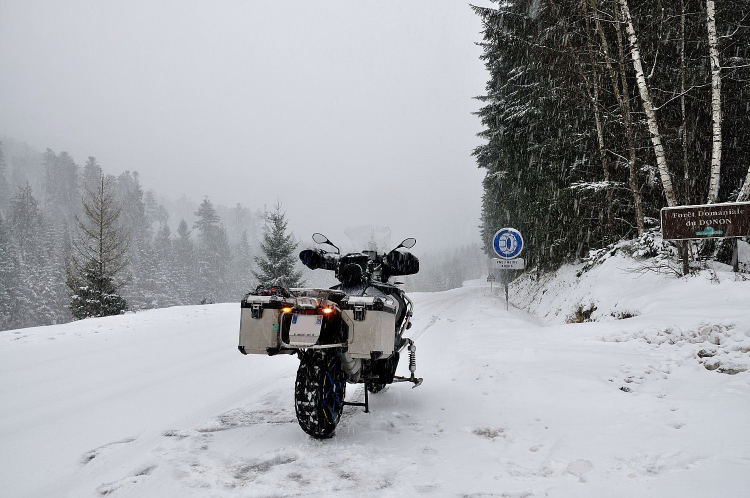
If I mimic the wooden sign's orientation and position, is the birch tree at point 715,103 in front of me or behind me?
behind

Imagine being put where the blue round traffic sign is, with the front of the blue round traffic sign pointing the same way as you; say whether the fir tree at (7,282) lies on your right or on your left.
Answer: on your right

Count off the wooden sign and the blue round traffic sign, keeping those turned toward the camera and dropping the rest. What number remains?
2

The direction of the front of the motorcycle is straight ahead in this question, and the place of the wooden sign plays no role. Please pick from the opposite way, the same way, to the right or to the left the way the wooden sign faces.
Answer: the opposite way

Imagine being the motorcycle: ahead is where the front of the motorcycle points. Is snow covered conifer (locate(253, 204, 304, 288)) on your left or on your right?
on your left

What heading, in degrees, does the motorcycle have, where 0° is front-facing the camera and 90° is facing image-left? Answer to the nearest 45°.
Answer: approximately 225°

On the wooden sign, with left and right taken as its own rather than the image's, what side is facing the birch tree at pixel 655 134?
back

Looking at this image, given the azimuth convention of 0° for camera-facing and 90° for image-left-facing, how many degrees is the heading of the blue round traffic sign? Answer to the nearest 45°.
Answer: approximately 0°

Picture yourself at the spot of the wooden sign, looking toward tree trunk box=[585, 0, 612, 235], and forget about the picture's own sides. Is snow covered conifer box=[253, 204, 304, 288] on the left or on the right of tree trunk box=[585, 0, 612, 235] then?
left
